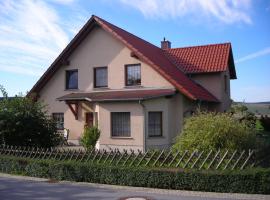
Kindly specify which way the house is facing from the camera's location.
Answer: facing the viewer and to the left of the viewer

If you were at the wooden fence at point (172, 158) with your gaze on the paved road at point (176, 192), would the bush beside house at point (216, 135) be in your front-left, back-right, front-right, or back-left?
back-left

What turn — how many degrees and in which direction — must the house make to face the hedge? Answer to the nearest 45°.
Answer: approximately 45° to its left

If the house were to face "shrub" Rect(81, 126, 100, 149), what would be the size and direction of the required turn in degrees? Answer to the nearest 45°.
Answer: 0° — it already faces it

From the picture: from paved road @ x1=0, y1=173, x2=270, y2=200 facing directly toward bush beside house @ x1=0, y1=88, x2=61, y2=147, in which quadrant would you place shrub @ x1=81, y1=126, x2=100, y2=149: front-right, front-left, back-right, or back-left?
front-right

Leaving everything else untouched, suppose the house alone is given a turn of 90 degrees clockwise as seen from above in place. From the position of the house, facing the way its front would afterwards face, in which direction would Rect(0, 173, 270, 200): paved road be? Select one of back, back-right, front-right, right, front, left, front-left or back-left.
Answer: back-left

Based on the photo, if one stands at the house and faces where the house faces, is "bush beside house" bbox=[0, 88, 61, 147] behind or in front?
in front
